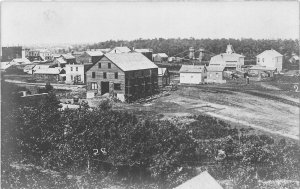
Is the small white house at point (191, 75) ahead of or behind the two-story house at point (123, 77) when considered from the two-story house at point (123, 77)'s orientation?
behind

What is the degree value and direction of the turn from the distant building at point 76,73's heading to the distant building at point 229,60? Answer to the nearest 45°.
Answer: approximately 135° to its left

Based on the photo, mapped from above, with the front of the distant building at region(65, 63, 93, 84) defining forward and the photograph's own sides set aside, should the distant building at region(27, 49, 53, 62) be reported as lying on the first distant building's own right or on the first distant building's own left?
on the first distant building's own right

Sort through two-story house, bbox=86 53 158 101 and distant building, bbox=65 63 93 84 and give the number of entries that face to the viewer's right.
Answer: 0

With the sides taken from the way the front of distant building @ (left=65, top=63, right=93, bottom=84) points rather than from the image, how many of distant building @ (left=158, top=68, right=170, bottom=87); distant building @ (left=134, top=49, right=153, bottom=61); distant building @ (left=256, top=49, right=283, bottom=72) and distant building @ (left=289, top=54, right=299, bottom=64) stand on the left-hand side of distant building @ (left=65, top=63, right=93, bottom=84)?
4

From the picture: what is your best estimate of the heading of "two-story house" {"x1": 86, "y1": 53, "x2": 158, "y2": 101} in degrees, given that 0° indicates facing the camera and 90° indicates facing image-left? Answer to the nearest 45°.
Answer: approximately 45°

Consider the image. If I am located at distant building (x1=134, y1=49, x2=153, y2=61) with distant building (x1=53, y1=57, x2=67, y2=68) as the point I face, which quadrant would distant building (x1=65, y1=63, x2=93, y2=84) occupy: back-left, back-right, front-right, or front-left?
front-left

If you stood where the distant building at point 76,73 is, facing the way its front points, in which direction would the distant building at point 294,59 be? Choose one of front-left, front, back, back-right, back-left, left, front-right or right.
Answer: left

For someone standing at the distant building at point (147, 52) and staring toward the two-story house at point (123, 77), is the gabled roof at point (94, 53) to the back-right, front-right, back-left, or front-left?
front-right

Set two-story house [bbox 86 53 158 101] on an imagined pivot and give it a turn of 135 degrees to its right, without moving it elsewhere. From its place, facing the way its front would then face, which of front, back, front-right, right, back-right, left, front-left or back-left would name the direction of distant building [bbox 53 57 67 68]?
front-left

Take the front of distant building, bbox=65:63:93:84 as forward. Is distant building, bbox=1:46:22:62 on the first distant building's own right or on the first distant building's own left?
on the first distant building's own right

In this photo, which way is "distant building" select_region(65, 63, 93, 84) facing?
toward the camera

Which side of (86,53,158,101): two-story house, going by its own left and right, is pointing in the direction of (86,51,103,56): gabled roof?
right

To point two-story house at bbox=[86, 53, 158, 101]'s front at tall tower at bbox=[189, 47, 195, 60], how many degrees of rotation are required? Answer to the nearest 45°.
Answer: approximately 180°

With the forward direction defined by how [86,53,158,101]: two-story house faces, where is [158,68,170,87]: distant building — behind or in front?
behind
